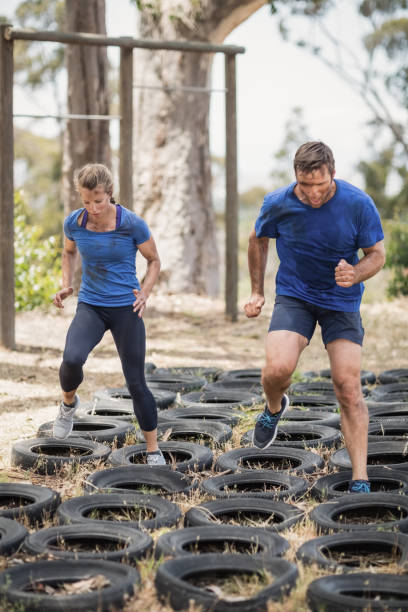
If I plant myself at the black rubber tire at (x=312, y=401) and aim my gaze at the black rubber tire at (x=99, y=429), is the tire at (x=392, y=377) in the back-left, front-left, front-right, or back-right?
back-right

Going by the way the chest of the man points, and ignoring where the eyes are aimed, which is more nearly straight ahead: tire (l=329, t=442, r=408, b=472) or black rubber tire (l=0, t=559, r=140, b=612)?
the black rubber tire

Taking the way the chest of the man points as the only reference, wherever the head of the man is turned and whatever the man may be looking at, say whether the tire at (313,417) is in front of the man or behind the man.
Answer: behind

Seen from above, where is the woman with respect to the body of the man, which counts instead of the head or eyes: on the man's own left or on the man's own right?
on the man's own right

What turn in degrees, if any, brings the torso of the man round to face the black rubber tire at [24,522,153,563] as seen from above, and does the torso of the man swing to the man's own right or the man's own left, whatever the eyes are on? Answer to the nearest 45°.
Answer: approximately 45° to the man's own right

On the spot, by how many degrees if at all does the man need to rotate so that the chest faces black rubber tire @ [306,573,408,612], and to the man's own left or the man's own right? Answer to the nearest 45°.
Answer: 0° — they already face it

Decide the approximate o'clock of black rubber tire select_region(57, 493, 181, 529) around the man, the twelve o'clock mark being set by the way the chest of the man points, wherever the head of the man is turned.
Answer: The black rubber tire is roughly at 2 o'clock from the man.

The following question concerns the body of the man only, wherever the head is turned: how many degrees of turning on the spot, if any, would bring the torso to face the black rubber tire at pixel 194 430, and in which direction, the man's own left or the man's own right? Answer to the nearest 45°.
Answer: approximately 135° to the man's own right

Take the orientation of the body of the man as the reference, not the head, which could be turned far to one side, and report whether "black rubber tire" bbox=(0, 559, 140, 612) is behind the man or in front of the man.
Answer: in front

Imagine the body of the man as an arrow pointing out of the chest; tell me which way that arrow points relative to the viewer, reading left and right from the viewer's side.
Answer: facing the viewer
